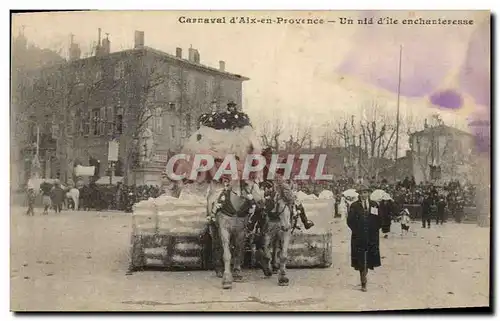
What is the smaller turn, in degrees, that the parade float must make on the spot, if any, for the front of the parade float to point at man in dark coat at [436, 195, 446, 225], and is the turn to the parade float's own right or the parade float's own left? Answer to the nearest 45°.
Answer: approximately 90° to the parade float's own left

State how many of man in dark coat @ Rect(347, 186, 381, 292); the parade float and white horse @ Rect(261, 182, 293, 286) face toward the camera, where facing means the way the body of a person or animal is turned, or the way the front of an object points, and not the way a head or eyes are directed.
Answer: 3

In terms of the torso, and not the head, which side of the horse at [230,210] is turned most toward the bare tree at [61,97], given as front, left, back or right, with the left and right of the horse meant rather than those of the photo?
back

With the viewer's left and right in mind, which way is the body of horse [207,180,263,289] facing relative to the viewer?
facing the viewer

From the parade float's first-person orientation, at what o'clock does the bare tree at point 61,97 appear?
The bare tree is roughly at 5 o'clock from the parade float.

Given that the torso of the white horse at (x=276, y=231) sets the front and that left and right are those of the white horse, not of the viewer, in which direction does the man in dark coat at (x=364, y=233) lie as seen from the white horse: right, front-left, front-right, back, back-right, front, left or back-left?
left

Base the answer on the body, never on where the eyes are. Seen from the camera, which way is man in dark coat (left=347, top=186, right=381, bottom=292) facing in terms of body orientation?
toward the camera

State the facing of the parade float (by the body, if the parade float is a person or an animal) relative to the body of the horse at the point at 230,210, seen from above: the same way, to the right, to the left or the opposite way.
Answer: the same way

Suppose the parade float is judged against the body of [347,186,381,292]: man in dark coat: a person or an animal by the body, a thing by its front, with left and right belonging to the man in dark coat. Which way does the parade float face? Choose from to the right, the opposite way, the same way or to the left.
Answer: the same way

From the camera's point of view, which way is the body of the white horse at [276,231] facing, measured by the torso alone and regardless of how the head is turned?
toward the camera

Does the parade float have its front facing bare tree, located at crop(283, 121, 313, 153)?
no
